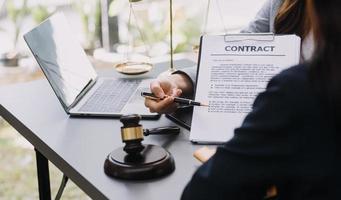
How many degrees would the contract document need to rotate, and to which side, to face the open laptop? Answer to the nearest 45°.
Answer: approximately 90° to its right

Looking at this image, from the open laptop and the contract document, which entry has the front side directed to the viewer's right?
the open laptop

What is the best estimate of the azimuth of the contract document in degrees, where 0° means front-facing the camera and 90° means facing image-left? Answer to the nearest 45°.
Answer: approximately 0°

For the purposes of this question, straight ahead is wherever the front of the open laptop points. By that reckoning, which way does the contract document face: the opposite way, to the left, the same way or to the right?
to the right

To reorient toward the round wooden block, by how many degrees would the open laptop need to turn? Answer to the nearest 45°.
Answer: approximately 90° to its right

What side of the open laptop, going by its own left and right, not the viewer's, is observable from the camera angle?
right

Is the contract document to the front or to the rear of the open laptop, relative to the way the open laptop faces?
to the front
